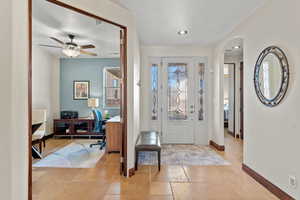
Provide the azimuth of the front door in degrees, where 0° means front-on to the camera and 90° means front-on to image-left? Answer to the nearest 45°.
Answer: approximately 0°

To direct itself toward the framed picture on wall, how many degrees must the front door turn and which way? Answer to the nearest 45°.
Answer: approximately 90° to its right

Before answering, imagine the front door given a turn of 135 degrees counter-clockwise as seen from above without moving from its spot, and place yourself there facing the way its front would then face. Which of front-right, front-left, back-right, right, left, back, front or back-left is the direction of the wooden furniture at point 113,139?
back

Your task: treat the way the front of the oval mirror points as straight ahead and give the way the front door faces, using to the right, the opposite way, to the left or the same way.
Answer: to the left

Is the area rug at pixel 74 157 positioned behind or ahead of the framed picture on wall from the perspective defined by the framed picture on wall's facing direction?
ahead

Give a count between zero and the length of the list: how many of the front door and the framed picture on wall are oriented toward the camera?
2

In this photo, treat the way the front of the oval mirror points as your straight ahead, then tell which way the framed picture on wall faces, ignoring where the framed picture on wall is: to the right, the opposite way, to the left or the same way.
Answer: to the left

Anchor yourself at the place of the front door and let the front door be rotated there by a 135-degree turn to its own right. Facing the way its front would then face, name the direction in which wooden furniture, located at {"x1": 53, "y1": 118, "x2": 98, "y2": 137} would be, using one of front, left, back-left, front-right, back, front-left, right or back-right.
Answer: front-left

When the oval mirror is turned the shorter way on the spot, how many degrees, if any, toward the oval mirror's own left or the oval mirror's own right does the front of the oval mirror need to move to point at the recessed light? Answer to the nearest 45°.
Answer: approximately 90° to the oval mirror's own right
